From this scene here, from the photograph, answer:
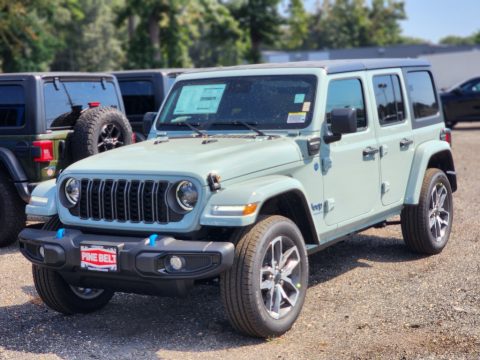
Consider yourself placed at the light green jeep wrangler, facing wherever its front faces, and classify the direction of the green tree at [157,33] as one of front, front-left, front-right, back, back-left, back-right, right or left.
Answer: back-right

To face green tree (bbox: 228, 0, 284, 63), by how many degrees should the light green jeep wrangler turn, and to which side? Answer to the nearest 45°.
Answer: approximately 135° to its right

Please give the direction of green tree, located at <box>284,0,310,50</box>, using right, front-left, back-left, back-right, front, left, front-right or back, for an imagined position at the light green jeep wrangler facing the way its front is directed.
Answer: back-right

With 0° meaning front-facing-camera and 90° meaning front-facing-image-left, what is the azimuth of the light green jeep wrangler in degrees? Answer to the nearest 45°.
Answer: approximately 45°
